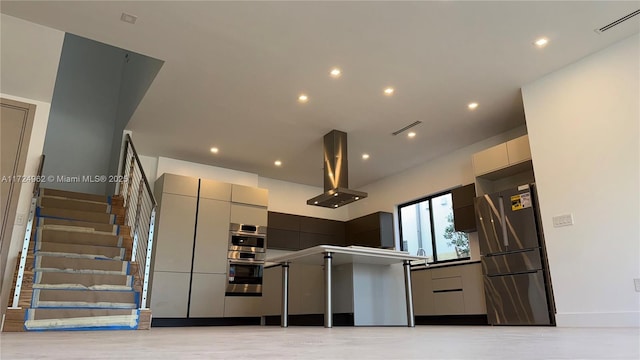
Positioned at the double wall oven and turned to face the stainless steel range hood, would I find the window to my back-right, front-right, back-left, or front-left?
front-left

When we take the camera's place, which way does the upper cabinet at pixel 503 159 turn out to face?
facing the viewer and to the left of the viewer

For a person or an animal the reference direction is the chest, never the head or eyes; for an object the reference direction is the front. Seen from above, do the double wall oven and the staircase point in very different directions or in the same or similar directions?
same or similar directions

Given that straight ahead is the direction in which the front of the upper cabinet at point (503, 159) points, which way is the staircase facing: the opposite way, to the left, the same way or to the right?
to the left

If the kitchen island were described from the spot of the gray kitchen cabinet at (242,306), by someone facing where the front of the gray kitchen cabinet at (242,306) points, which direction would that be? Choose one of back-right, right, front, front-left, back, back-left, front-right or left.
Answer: front-left

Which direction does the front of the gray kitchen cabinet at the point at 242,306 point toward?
toward the camera

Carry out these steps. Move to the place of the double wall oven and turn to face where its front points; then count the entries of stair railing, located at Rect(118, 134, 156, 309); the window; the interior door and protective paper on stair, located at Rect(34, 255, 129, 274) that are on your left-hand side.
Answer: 1

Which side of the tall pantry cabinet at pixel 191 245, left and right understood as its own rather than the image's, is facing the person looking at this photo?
front

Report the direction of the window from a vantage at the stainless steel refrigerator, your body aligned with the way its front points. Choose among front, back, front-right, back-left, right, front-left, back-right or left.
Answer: right

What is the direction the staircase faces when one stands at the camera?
facing the viewer

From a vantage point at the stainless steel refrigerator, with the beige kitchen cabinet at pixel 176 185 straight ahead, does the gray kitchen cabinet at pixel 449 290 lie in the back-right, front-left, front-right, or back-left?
front-right

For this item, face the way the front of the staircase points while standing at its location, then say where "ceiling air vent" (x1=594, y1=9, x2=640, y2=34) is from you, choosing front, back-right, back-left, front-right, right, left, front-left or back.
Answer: front-left
